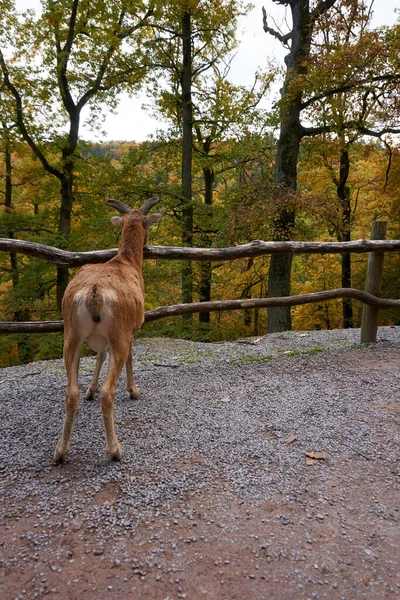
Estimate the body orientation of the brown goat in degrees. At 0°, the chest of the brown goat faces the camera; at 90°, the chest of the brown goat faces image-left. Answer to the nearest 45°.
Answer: approximately 180°

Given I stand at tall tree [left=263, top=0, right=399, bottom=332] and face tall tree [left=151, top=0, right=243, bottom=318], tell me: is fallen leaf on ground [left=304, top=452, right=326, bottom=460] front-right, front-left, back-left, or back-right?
back-left

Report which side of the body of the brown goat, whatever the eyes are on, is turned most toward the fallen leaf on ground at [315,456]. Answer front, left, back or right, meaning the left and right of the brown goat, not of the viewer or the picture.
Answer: right

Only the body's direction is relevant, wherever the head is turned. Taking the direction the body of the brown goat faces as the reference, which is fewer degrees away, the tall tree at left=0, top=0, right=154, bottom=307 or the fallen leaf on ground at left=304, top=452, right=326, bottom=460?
the tall tree

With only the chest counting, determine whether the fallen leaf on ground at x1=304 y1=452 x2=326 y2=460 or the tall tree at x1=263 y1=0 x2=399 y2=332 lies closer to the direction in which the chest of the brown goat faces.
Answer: the tall tree

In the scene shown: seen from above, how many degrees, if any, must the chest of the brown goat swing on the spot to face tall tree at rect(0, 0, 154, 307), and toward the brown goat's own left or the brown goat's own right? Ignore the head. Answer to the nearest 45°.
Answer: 0° — it already faces it

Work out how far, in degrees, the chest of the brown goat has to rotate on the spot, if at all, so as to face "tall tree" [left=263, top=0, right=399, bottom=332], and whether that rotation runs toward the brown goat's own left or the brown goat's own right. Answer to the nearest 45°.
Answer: approximately 45° to the brown goat's own right
